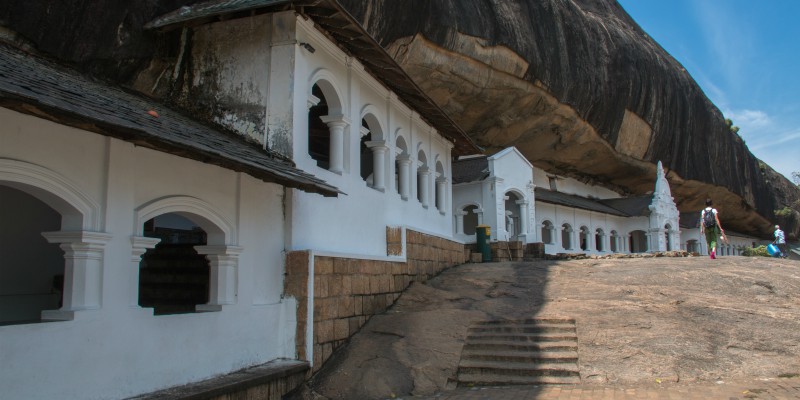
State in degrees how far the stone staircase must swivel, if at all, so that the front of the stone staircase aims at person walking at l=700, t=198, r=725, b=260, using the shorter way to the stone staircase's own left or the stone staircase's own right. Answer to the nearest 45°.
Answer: approximately 135° to the stone staircase's own left

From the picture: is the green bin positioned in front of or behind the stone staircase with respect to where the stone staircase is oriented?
behind

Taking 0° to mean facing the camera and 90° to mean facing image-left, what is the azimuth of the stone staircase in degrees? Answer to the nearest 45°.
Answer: approximately 0°

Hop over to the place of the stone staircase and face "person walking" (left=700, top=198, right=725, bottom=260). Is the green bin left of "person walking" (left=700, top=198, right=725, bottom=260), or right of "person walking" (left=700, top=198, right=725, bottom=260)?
left
